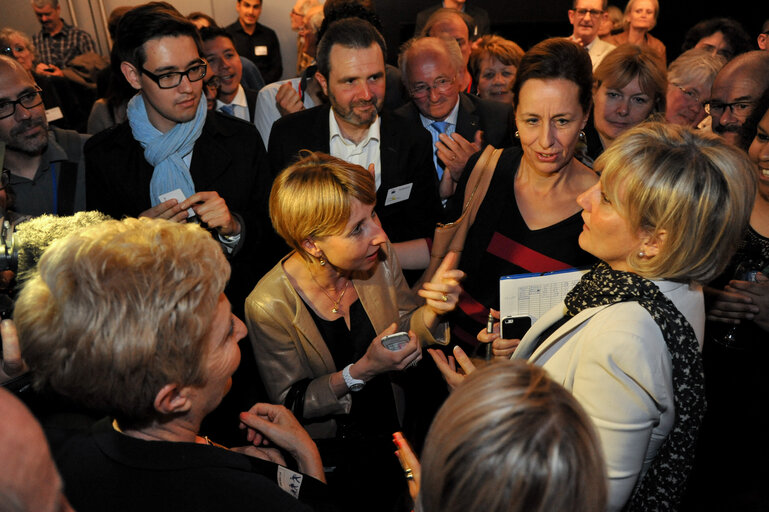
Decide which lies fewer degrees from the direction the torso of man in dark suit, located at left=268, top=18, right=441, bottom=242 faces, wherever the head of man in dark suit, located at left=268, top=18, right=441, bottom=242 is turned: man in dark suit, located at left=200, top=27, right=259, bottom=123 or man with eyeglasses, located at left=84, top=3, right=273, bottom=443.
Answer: the man with eyeglasses

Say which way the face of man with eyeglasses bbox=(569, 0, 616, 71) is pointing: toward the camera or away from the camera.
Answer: toward the camera

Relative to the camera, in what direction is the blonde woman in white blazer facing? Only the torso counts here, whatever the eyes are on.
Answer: to the viewer's left

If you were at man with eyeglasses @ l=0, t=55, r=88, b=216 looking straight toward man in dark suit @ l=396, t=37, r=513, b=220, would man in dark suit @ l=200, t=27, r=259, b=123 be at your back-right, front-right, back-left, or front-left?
front-left

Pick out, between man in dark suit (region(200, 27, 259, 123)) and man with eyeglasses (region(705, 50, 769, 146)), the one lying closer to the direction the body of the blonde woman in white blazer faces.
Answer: the man in dark suit

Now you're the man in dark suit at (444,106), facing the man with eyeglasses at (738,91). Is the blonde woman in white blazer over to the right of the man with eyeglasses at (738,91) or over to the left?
right

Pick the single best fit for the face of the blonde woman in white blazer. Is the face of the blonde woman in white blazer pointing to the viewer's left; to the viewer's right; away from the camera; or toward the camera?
to the viewer's left

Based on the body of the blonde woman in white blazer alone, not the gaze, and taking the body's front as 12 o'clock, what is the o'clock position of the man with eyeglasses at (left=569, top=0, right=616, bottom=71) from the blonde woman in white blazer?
The man with eyeglasses is roughly at 3 o'clock from the blonde woman in white blazer.

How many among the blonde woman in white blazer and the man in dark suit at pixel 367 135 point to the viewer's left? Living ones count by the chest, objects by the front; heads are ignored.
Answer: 1

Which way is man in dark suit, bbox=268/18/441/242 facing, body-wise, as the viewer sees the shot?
toward the camera

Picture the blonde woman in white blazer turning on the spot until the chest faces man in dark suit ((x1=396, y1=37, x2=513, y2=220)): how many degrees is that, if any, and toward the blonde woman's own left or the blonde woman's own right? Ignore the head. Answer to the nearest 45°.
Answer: approximately 45° to the blonde woman's own right

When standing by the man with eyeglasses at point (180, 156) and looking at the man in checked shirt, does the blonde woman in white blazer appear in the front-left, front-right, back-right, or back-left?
back-right

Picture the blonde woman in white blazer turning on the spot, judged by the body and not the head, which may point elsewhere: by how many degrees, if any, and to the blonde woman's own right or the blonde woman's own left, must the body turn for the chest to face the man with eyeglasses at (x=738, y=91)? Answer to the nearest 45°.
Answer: approximately 90° to the blonde woman's own right

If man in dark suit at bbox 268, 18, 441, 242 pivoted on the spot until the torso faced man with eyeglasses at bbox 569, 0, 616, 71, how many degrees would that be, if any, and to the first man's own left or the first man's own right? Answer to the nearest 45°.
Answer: approximately 135° to the first man's own left

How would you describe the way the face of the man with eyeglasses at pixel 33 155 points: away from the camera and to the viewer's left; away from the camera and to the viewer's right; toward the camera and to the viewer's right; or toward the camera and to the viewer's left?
toward the camera and to the viewer's right

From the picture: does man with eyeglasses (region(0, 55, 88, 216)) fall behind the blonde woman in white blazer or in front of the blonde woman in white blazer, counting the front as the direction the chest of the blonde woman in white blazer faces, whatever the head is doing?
in front

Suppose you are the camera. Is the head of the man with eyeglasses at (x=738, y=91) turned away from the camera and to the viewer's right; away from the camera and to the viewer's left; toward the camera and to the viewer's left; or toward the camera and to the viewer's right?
toward the camera and to the viewer's left
